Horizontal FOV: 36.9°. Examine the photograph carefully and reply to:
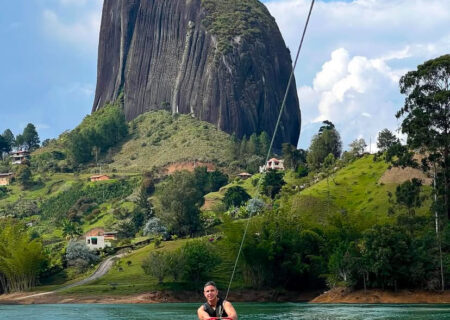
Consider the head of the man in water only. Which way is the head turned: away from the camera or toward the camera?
toward the camera

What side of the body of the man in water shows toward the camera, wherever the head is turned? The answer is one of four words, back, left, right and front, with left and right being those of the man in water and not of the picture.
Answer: front
